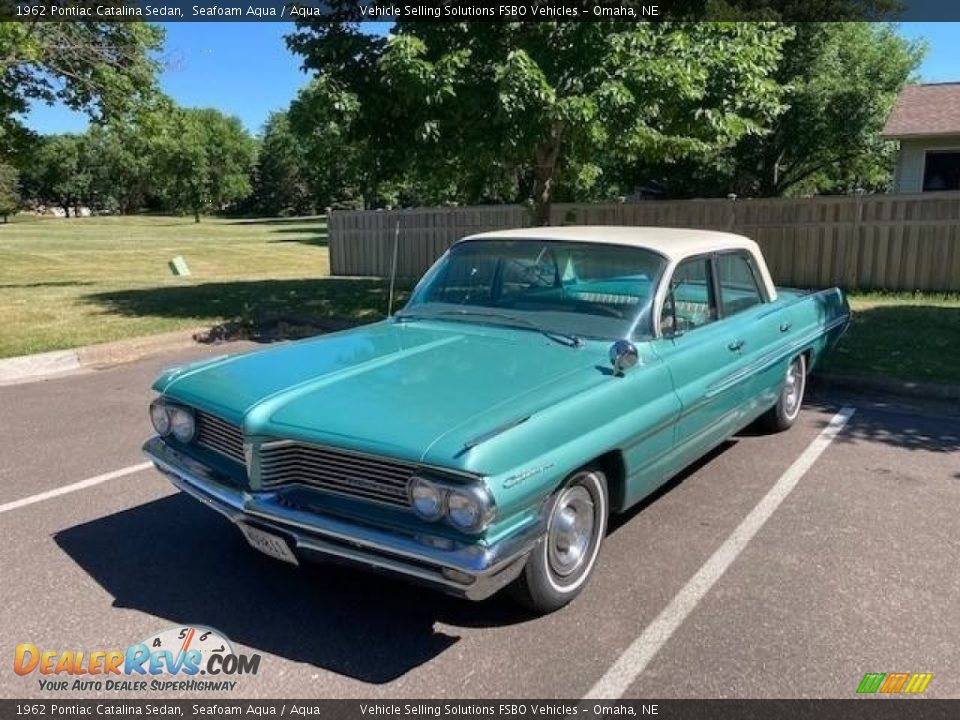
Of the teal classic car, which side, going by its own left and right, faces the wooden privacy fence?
back

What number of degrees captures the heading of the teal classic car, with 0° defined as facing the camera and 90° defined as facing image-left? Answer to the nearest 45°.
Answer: approximately 45°

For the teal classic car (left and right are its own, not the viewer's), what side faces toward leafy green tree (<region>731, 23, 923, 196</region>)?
back

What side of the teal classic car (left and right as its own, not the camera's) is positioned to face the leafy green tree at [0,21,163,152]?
right

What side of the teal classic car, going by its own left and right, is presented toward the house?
back

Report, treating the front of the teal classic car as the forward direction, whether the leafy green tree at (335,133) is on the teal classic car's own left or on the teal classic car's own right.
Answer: on the teal classic car's own right

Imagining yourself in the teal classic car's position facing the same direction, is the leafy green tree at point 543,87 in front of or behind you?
behind
